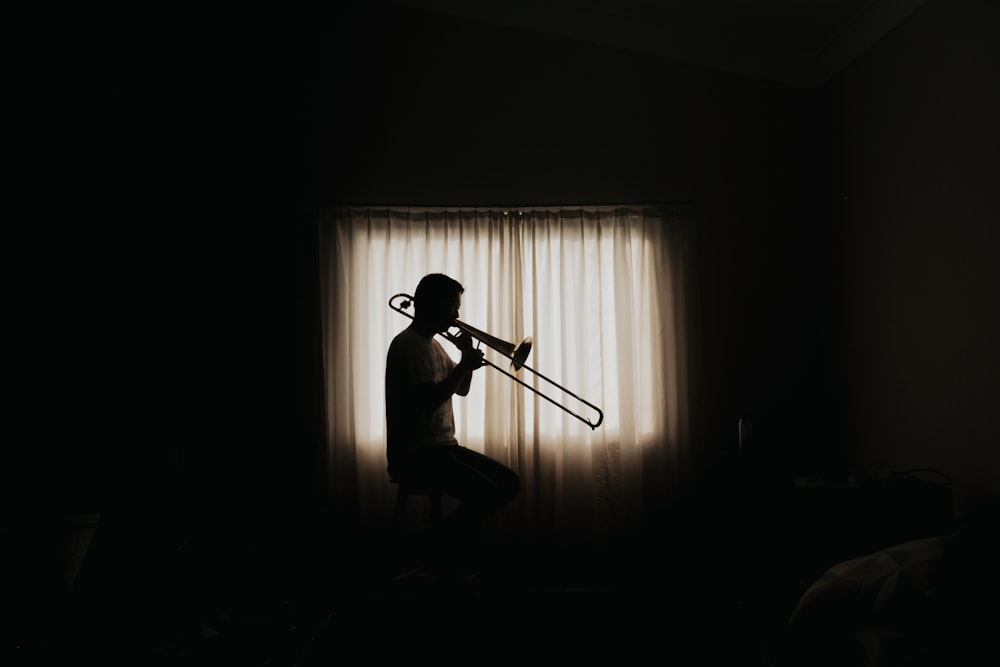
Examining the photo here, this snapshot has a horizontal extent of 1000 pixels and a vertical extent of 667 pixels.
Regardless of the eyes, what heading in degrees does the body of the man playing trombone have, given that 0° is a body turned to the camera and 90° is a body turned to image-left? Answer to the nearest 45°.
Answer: approximately 270°

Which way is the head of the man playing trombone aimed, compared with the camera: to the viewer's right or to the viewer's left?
to the viewer's right
